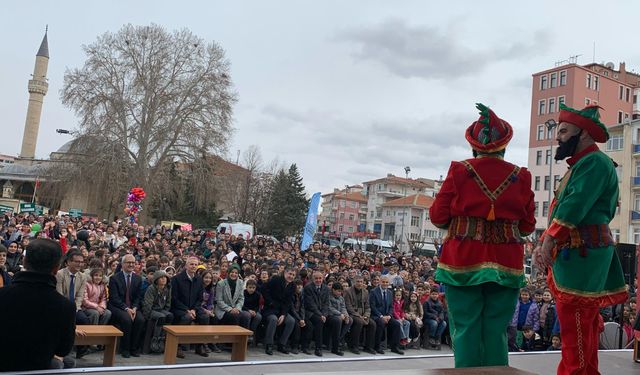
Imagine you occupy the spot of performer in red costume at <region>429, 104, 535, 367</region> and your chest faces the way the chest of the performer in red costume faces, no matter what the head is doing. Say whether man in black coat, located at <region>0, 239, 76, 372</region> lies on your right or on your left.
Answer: on your left

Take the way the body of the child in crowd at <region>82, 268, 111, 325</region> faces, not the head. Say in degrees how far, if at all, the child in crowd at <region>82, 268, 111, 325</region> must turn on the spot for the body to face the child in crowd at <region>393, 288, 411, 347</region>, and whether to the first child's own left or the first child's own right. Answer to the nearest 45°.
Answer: approximately 45° to the first child's own left

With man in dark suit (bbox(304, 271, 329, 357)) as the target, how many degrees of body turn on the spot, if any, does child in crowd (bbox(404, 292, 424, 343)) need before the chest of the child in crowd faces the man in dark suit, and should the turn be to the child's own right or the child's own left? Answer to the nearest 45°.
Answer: approximately 45° to the child's own right

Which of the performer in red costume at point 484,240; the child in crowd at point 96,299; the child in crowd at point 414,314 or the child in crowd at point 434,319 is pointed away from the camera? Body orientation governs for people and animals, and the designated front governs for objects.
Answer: the performer in red costume

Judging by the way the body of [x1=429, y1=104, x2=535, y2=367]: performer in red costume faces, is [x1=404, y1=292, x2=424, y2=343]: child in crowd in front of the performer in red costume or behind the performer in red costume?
in front

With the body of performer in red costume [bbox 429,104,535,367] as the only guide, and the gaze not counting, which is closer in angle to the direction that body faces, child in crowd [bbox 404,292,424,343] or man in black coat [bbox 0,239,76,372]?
the child in crowd

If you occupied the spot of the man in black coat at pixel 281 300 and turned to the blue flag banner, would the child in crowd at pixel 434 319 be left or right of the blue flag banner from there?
right

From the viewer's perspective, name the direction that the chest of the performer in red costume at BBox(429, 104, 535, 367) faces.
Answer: away from the camera

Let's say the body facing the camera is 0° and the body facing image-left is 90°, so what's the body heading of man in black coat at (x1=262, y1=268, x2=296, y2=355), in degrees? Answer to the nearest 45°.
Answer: approximately 315°

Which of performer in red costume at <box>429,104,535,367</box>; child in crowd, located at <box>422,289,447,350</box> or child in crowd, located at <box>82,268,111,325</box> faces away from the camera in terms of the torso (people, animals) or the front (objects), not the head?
the performer in red costume

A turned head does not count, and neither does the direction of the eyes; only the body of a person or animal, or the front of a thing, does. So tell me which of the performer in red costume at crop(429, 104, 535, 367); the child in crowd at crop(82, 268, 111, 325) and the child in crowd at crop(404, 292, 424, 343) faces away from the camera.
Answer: the performer in red costume

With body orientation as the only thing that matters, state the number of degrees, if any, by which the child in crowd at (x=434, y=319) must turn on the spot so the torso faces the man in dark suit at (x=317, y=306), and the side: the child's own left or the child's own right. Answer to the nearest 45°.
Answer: approximately 45° to the child's own right

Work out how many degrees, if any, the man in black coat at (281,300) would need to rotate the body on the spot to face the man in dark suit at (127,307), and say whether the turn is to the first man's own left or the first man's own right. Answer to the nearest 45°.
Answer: approximately 90° to the first man's own right

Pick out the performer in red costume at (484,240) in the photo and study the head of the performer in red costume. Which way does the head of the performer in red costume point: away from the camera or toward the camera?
away from the camera
